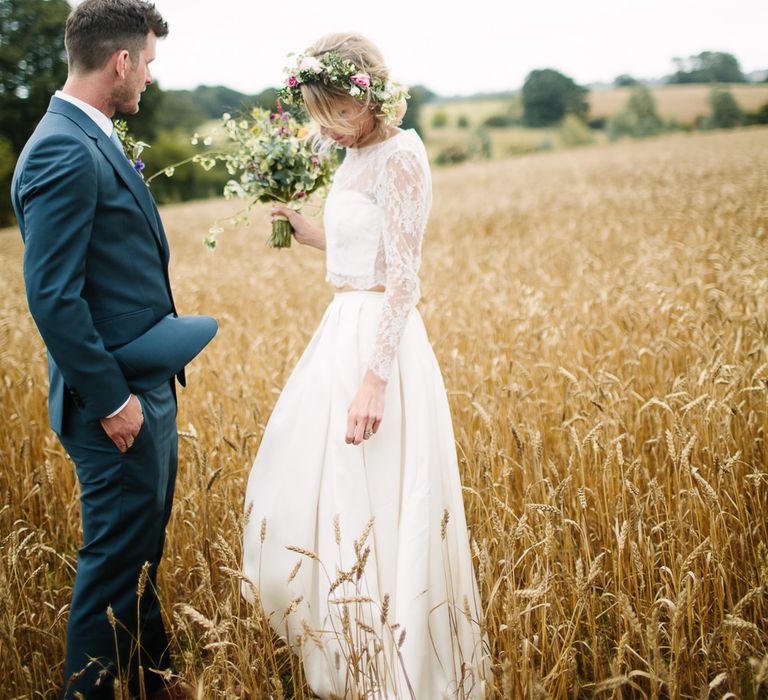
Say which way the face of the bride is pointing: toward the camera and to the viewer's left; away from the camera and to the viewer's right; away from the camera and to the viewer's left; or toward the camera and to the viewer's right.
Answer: toward the camera and to the viewer's left

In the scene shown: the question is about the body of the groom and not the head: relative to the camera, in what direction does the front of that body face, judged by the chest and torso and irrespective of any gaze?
to the viewer's right

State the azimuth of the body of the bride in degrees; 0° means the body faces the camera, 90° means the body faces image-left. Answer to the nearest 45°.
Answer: approximately 45°

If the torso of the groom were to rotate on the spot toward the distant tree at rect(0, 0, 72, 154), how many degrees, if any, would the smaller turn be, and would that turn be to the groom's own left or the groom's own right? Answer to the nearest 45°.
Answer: approximately 90° to the groom's own left

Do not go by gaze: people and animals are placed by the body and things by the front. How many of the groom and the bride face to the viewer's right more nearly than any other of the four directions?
1

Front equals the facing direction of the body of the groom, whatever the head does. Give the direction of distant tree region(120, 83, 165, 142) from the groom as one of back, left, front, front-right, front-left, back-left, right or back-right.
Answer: left
